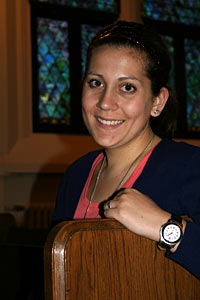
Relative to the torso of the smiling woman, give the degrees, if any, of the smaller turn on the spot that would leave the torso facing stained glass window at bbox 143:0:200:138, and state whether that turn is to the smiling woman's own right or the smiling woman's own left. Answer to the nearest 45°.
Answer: approximately 135° to the smiling woman's own right

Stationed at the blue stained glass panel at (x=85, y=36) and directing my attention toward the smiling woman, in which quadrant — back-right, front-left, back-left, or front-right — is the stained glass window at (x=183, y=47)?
back-left

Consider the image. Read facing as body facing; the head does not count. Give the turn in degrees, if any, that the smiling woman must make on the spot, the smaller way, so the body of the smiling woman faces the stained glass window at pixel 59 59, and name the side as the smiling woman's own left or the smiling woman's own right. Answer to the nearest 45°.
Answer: approximately 135° to the smiling woman's own right

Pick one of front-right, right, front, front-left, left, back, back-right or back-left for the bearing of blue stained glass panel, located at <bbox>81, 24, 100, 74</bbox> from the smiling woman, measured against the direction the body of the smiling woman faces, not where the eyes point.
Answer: back-right

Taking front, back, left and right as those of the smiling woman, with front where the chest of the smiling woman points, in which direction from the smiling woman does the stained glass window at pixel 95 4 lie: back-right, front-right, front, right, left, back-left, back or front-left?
back-right

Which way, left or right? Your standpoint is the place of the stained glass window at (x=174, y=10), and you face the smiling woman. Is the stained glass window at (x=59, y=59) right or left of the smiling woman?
right

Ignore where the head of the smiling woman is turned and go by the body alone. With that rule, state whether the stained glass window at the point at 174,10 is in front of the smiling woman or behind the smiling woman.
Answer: behind

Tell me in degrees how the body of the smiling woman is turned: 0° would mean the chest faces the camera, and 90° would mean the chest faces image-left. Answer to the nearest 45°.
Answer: approximately 45°
